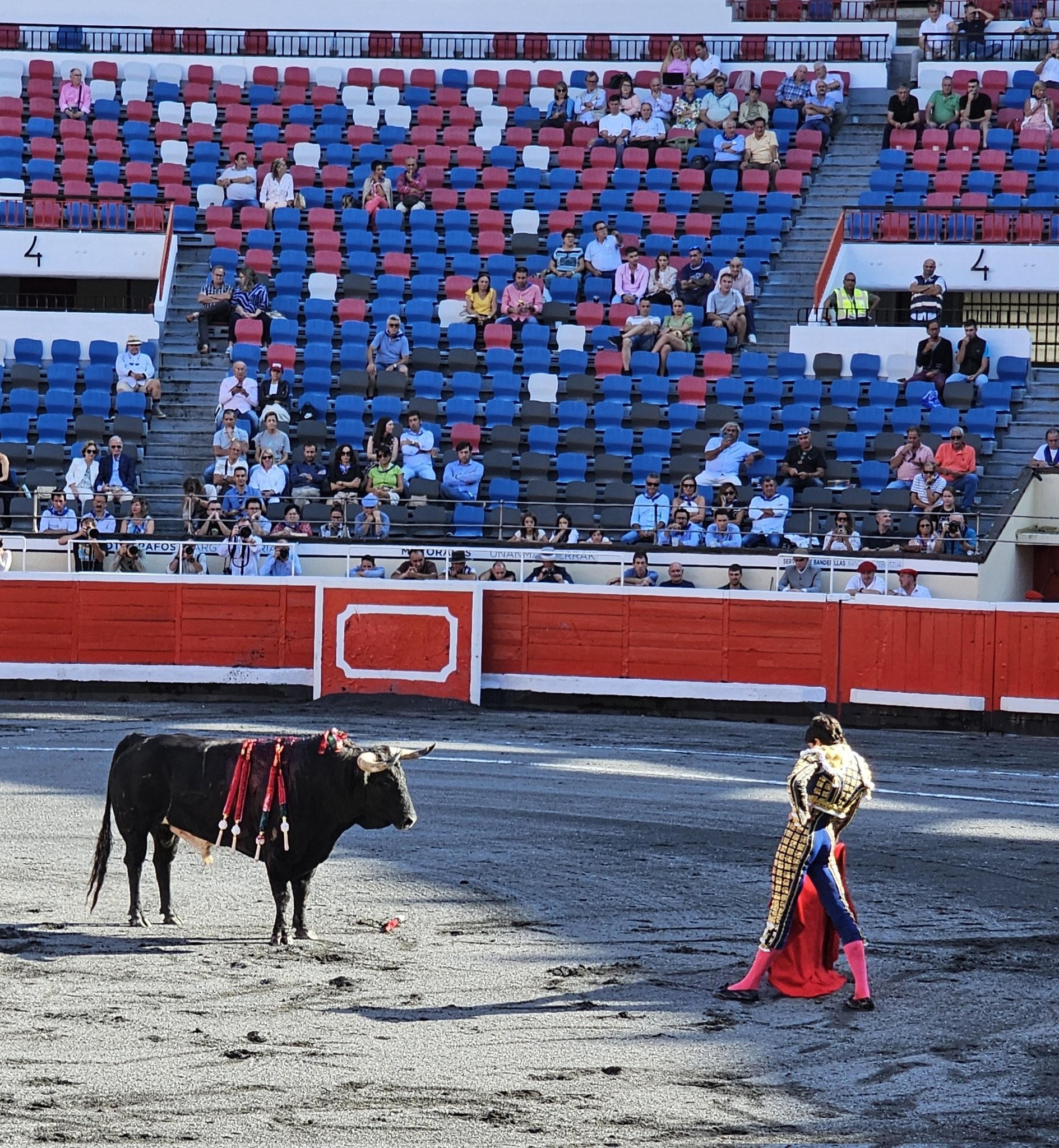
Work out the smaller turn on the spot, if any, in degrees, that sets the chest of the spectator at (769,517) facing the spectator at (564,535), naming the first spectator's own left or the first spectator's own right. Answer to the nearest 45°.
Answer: approximately 90° to the first spectator's own right

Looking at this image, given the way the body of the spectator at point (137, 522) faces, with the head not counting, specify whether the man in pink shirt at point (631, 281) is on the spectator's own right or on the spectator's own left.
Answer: on the spectator's own left

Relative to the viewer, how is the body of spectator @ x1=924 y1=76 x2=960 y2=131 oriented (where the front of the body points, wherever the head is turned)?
toward the camera

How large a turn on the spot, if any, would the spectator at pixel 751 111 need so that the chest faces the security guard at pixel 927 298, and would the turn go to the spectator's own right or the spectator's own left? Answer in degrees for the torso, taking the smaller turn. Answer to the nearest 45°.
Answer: approximately 45° to the spectator's own left

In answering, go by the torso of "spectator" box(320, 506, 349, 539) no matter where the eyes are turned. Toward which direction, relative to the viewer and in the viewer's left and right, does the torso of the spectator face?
facing the viewer

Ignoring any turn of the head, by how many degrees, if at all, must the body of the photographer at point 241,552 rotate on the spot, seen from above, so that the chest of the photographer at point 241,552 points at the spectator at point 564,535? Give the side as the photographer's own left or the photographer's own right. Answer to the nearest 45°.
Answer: approximately 90° to the photographer's own left

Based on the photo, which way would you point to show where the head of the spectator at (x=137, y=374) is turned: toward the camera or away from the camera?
toward the camera

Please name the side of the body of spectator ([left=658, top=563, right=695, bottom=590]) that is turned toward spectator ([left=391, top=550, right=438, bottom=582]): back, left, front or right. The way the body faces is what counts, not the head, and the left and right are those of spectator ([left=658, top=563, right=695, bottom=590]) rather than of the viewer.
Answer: right

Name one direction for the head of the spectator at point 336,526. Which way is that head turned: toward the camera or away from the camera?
toward the camera

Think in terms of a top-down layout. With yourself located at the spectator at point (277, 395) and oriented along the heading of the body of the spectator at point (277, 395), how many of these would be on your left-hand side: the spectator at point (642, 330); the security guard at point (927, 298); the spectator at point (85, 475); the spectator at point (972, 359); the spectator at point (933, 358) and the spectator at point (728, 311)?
5

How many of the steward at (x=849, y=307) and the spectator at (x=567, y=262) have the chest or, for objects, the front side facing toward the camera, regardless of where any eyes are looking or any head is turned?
2

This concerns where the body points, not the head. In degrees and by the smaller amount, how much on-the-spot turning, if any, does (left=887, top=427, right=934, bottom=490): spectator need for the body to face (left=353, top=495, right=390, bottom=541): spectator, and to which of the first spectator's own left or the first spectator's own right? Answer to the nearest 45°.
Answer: approximately 45° to the first spectator's own right

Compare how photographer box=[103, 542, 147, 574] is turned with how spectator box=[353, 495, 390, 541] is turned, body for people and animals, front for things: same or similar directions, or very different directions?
same or similar directions

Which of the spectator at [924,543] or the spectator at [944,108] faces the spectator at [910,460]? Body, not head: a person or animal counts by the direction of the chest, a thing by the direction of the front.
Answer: the spectator at [944,108]

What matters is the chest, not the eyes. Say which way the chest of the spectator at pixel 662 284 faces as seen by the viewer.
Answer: toward the camera

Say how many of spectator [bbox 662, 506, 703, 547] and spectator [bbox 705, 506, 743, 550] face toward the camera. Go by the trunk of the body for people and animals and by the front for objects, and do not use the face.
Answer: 2

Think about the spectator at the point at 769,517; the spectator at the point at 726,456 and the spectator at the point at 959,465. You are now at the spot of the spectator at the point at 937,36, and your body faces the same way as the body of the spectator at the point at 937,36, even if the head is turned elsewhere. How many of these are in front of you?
3

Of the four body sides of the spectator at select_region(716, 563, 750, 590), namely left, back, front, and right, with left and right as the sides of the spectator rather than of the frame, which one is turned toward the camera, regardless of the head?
front

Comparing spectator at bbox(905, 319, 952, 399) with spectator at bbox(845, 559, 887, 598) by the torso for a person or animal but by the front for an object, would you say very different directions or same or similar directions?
same or similar directions
